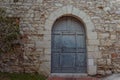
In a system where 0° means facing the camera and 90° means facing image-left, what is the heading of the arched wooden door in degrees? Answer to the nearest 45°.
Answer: approximately 0°

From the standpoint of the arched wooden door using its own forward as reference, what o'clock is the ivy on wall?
The ivy on wall is roughly at 2 o'clock from the arched wooden door.
